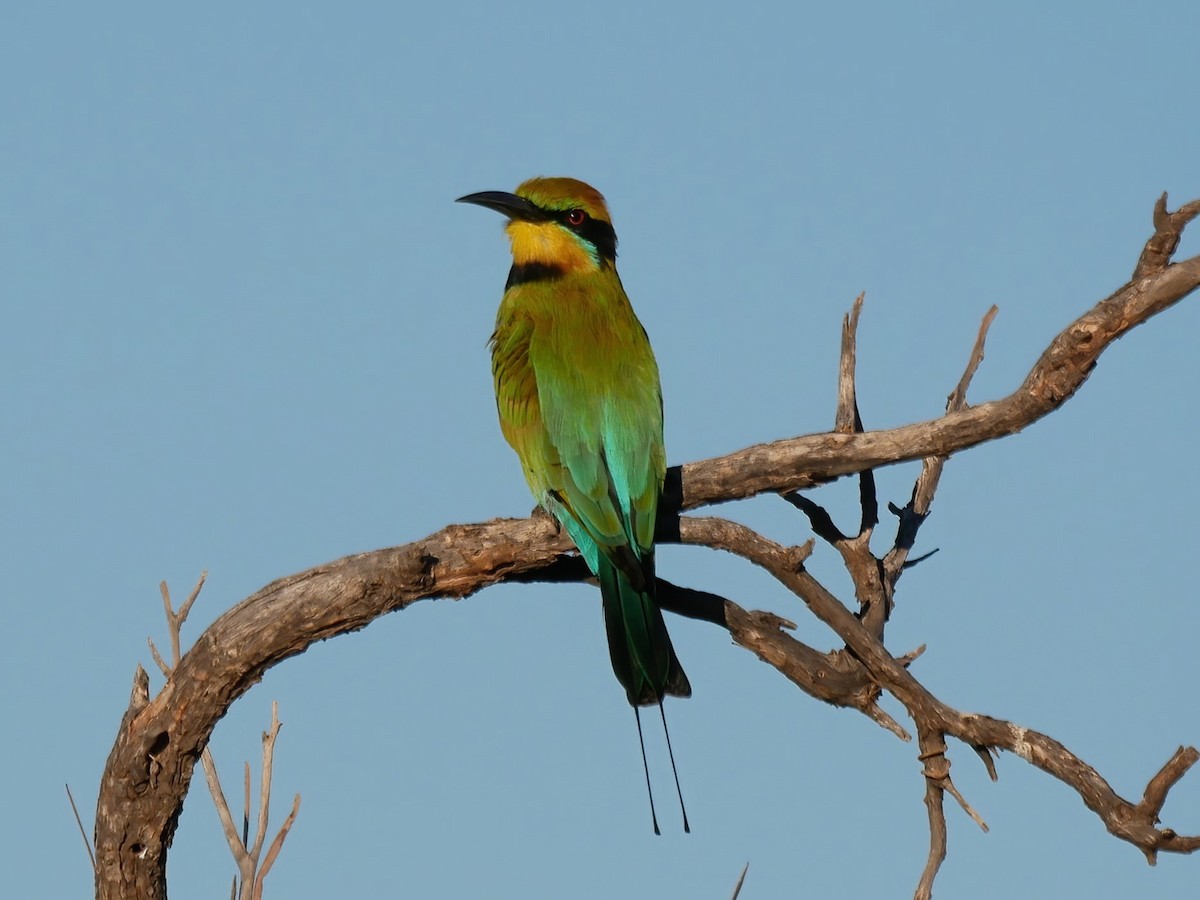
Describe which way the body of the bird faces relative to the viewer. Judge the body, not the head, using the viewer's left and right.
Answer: facing away from the viewer and to the left of the viewer
